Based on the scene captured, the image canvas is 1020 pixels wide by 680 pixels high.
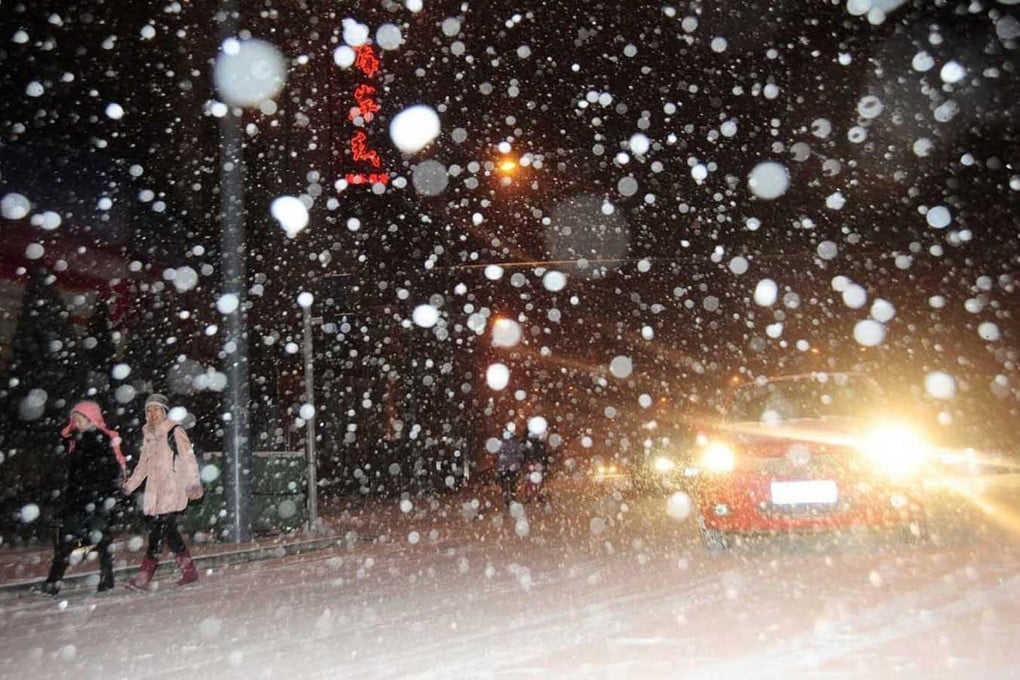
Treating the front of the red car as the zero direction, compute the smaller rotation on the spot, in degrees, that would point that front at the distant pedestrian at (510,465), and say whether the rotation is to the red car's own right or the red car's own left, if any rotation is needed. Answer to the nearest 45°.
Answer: approximately 135° to the red car's own right

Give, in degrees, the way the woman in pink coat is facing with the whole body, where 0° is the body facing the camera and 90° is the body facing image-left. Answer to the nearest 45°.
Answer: approximately 45°

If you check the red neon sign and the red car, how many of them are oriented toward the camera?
2

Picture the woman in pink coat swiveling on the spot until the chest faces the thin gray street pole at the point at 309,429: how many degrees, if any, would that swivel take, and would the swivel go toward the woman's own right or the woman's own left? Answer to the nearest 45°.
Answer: approximately 180°

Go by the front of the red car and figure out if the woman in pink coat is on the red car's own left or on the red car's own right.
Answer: on the red car's own right

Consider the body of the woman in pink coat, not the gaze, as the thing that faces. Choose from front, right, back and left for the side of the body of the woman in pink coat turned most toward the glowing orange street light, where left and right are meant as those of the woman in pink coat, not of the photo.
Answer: back

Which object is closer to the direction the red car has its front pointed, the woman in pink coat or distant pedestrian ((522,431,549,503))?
the woman in pink coat

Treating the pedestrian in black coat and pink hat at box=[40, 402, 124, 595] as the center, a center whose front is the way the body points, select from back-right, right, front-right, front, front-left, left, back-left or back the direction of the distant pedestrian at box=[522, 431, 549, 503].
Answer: back

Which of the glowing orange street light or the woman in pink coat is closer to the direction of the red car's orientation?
the woman in pink coat

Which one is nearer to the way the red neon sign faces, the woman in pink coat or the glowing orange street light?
the woman in pink coat

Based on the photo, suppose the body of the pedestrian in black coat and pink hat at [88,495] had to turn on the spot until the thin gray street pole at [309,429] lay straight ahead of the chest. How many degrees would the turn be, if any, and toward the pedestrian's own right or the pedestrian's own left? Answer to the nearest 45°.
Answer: approximately 180°

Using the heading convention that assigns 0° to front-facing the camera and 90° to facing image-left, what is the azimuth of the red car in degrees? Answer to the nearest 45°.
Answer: approximately 0°
